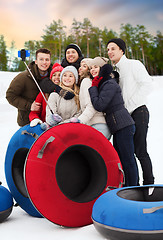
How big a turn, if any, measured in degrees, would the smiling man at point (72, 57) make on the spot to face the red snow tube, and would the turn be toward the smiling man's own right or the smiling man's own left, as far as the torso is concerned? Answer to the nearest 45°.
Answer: approximately 45° to the smiling man's own left

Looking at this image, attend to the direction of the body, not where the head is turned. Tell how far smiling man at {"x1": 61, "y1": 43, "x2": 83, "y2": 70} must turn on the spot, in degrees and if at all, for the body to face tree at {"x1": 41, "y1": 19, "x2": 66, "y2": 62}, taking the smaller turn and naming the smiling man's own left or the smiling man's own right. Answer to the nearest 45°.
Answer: approximately 135° to the smiling man's own right

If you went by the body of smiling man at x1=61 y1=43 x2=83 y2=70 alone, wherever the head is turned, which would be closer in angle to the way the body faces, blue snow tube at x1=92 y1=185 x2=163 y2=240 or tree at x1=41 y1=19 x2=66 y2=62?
the blue snow tube

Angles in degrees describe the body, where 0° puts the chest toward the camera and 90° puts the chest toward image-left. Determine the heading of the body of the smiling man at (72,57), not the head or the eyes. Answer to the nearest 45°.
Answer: approximately 45°

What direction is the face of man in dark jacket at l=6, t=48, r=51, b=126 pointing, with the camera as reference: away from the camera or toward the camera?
toward the camera

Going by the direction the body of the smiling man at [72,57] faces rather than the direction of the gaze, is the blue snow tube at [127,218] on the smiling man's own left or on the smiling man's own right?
on the smiling man's own left

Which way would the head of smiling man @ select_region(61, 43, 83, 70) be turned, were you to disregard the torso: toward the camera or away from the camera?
toward the camera

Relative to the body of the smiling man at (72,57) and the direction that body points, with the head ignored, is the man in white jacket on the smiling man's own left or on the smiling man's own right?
on the smiling man's own left

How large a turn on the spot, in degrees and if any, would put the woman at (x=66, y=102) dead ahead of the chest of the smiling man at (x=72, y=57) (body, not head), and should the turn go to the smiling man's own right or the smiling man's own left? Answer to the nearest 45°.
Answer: approximately 45° to the smiling man's own left

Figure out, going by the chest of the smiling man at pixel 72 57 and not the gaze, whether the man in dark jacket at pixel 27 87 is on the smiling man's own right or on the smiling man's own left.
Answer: on the smiling man's own right

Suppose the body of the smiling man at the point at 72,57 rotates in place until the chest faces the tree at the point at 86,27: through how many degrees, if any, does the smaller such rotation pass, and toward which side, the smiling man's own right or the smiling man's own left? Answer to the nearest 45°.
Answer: approximately 135° to the smiling man's own right
